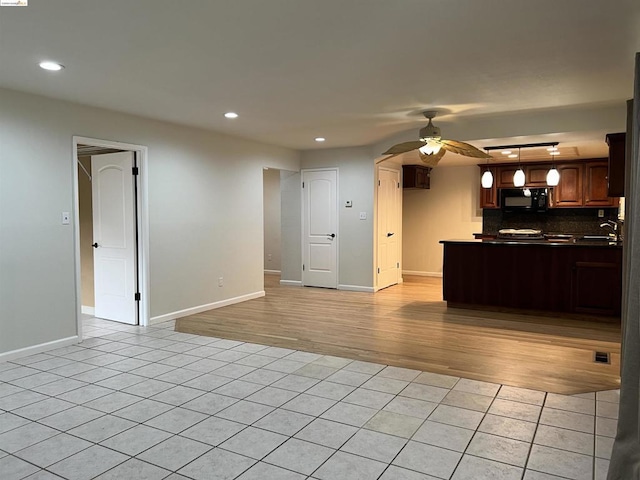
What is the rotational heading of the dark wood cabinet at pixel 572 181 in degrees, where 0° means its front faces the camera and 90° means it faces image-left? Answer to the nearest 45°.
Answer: approximately 0°

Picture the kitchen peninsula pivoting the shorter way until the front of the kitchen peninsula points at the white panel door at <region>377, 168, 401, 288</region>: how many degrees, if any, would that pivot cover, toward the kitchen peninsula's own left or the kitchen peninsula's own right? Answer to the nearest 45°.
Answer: approximately 135° to the kitchen peninsula's own right

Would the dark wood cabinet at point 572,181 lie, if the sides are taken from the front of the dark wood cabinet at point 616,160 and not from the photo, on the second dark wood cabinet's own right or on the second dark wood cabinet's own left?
on the second dark wood cabinet's own right

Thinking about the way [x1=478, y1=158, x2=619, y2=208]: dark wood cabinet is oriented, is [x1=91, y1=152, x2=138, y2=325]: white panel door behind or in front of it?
in front

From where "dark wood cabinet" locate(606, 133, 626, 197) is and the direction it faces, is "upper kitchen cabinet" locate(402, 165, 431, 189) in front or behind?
in front

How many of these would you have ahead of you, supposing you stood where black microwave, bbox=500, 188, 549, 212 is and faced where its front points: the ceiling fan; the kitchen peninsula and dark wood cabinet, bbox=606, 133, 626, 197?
3

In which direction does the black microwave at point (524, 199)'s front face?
toward the camera

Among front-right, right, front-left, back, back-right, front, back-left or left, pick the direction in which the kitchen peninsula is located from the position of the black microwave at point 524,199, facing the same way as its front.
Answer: front

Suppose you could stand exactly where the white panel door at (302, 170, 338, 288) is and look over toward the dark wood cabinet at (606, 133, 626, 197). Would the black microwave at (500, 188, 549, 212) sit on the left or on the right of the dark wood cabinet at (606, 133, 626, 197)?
left

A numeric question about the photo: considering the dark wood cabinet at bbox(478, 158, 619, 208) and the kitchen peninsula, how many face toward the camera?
2

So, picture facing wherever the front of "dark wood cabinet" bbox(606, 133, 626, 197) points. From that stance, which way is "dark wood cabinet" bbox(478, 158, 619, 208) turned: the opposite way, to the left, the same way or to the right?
to the left

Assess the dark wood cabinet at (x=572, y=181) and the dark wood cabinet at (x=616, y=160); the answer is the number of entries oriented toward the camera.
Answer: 1

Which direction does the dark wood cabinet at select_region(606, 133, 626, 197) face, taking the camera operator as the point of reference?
facing to the left of the viewer

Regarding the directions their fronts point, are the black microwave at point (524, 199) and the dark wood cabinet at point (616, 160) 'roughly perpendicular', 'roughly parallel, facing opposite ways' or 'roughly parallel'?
roughly perpendicular

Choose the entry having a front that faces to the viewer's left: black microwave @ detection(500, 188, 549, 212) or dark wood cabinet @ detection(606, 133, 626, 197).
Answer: the dark wood cabinet
